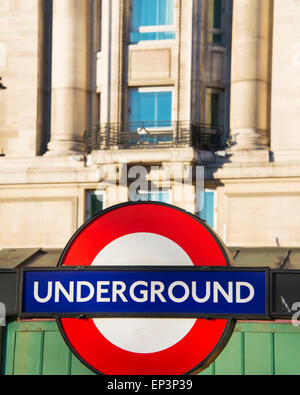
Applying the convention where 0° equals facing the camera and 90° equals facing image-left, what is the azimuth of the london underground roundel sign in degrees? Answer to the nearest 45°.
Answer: approximately 0°
